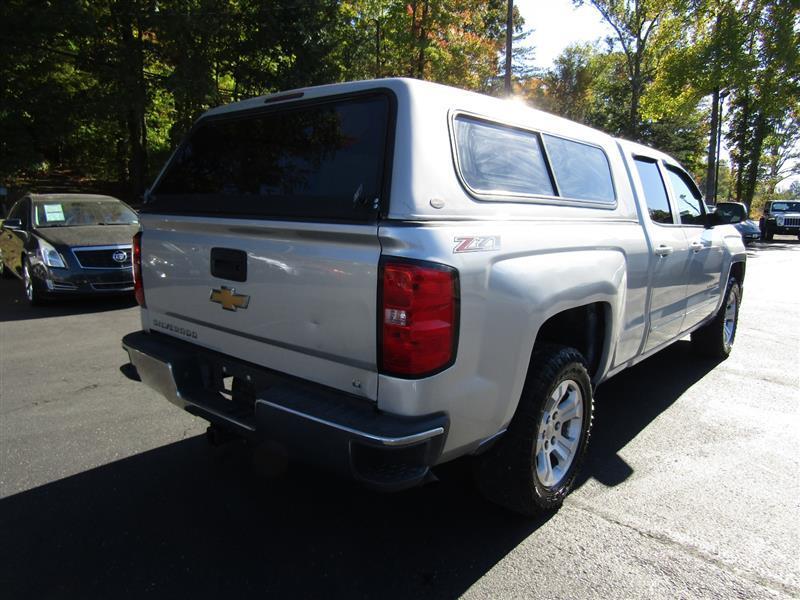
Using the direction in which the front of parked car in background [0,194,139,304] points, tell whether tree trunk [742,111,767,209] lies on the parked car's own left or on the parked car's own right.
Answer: on the parked car's own left

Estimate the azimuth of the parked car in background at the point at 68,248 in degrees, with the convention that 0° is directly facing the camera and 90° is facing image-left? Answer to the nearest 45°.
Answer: approximately 315°

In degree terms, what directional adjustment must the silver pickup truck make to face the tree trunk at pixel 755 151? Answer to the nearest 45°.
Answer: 0° — it already faces it

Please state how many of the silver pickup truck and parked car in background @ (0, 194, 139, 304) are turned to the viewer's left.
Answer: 0

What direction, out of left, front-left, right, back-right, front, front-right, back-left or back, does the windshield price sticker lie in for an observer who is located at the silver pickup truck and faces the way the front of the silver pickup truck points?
left

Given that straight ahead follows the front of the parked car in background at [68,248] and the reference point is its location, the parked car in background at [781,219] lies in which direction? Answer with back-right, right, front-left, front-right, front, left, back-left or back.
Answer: front-left

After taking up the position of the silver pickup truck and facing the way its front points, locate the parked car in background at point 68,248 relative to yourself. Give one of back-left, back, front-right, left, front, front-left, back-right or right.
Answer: left

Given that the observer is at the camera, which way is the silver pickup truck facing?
facing away from the viewer and to the right of the viewer
